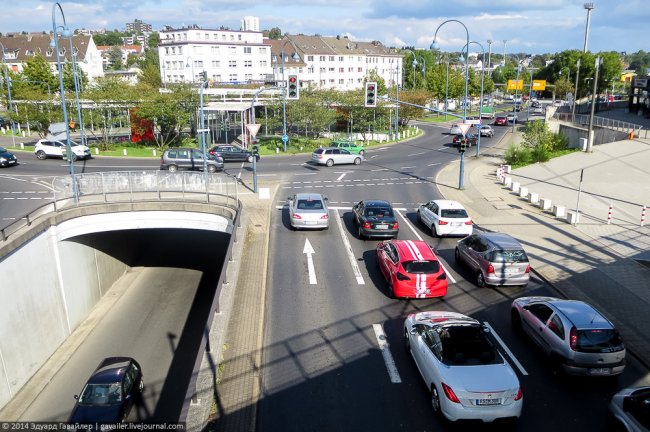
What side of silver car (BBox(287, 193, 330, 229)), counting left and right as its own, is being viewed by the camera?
back

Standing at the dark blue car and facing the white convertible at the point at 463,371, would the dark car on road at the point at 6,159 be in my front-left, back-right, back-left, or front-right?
back-left

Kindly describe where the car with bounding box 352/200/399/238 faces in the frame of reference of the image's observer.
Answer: facing away from the viewer

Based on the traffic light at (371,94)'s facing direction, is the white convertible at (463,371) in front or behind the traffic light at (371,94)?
in front

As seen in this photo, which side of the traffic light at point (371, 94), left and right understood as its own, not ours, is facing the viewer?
front

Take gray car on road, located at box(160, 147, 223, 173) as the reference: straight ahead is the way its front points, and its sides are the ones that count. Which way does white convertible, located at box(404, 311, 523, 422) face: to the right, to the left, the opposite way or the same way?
to the left

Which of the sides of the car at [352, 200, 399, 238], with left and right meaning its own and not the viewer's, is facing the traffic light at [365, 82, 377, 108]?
front

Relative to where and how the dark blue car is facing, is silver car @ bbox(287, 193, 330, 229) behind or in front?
behind

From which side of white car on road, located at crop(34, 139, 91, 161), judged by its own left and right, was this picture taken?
right

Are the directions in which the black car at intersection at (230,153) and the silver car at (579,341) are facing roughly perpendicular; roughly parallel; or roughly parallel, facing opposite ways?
roughly perpendicular

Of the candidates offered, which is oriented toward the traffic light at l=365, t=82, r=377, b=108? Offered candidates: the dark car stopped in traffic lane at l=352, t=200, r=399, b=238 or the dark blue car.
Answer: the dark car stopped in traffic lane

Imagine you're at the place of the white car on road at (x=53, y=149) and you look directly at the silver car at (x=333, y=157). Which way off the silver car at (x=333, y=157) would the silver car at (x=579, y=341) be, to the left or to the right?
right
